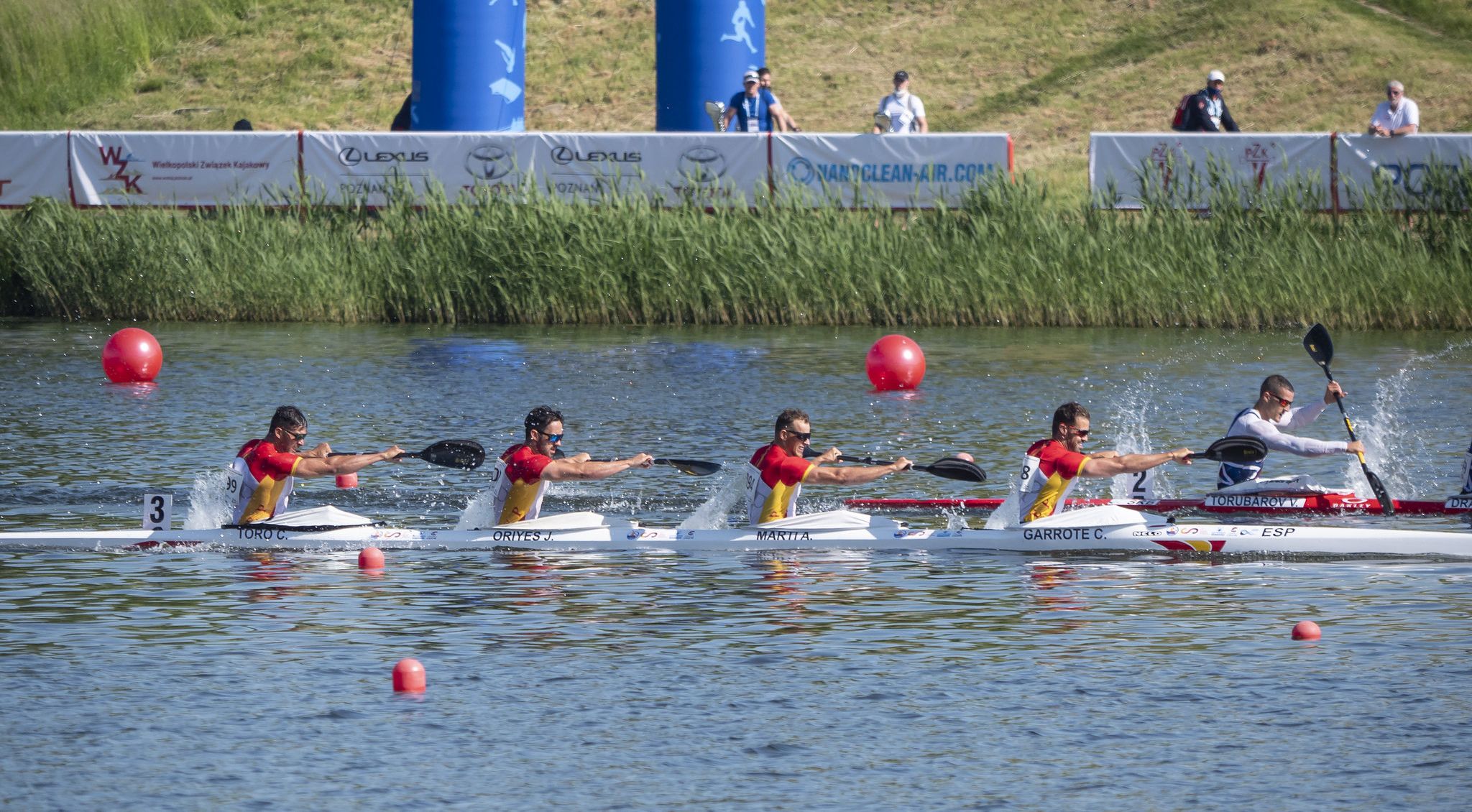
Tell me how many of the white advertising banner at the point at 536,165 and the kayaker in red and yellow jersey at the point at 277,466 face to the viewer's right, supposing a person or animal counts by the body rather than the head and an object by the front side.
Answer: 1

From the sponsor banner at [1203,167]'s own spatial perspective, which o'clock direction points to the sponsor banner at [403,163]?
the sponsor banner at [403,163] is roughly at 3 o'clock from the sponsor banner at [1203,167].

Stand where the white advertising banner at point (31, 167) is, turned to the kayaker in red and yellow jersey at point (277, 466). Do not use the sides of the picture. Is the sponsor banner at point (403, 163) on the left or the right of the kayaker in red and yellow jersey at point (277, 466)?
left

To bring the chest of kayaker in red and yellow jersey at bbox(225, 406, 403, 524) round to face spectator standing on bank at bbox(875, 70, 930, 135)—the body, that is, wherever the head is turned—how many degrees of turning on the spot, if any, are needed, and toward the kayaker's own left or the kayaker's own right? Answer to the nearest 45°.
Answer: approximately 45° to the kayaker's own left

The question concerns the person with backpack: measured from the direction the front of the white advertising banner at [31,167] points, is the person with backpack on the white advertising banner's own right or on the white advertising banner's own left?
on the white advertising banner's own left

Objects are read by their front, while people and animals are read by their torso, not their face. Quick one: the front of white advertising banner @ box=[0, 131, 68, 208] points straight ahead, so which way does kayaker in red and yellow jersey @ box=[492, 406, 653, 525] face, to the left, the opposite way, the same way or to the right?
to the left

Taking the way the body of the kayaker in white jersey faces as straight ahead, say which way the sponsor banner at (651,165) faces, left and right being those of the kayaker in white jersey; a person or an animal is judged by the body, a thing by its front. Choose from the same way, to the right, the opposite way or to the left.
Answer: to the right

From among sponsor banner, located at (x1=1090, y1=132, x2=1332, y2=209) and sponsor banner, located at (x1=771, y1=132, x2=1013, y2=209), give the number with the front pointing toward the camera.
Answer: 2

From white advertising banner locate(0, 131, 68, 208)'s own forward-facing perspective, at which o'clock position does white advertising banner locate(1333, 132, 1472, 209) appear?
white advertising banner locate(1333, 132, 1472, 209) is roughly at 10 o'clock from white advertising banner locate(0, 131, 68, 208).

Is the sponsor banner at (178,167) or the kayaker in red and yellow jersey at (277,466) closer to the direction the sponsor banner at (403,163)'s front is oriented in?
the kayaker in red and yellow jersey

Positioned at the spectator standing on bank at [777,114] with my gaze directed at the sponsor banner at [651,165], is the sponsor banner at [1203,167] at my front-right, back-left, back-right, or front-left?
back-left

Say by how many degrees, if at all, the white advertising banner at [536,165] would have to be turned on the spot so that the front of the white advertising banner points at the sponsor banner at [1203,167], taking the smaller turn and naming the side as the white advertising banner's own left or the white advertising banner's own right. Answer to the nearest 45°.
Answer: approximately 90° to the white advertising banner's own left

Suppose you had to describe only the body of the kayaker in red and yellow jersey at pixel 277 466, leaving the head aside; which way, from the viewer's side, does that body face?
to the viewer's right

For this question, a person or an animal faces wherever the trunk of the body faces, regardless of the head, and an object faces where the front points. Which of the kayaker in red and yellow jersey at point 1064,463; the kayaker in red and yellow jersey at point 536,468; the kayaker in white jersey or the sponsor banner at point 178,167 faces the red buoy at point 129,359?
the sponsor banner

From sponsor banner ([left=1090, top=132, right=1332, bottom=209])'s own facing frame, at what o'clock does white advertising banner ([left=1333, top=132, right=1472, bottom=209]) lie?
The white advertising banner is roughly at 9 o'clock from the sponsor banner.
